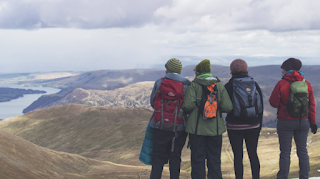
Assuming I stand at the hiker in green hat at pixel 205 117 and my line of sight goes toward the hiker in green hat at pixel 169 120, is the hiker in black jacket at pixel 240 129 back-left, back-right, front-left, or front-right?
back-right

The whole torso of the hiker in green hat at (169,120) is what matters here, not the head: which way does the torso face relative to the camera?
away from the camera

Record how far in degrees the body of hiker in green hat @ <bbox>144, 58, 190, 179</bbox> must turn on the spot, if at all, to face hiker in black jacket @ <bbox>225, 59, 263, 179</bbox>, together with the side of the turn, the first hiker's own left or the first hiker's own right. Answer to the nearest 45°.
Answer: approximately 90° to the first hiker's own right

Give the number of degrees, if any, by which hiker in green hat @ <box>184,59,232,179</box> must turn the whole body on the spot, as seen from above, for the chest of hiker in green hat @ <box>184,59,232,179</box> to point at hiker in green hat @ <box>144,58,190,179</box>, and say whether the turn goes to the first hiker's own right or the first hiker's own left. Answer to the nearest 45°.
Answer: approximately 90° to the first hiker's own left

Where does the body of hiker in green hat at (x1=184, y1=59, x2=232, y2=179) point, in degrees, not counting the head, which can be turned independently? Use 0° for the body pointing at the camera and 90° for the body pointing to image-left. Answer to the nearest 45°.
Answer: approximately 180°

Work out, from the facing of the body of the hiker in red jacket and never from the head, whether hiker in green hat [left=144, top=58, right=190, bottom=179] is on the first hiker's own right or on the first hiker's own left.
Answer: on the first hiker's own left

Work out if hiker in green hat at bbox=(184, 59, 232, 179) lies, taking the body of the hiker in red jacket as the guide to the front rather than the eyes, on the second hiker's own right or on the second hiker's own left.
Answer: on the second hiker's own left

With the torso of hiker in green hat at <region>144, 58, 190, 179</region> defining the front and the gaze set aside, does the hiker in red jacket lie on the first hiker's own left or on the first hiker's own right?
on the first hiker's own right

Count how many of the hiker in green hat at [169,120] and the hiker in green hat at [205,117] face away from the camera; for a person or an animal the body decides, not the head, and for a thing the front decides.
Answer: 2

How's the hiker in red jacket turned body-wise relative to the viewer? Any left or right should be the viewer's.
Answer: facing away from the viewer and to the left of the viewer
